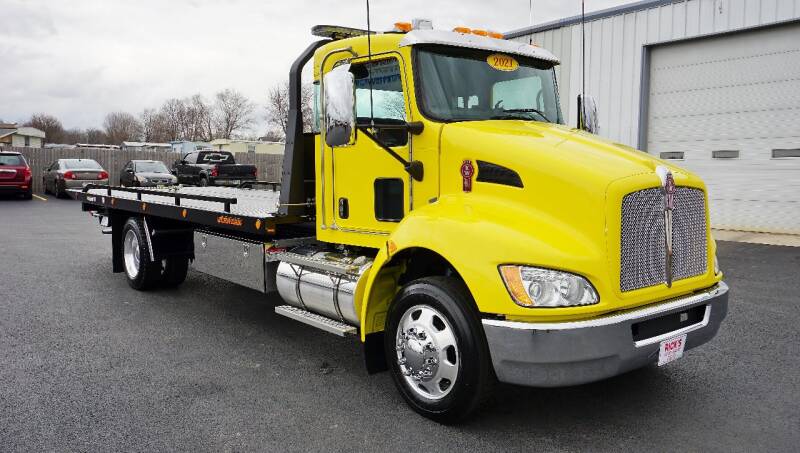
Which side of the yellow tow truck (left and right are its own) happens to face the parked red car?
back

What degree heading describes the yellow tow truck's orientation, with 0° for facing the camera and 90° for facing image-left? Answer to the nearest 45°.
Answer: approximately 315°

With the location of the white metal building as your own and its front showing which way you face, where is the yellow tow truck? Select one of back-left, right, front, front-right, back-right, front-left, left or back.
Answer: front-left

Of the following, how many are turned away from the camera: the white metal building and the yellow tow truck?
0

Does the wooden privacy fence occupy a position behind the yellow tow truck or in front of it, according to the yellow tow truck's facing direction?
behind

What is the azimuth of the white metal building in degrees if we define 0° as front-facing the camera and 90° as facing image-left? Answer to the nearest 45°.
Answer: approximately 45°

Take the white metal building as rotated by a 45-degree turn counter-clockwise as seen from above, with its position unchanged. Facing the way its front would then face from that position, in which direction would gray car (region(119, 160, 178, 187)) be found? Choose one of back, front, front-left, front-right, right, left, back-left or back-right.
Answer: right

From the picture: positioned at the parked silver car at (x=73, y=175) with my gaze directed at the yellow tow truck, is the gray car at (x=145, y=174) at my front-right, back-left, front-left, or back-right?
front-left

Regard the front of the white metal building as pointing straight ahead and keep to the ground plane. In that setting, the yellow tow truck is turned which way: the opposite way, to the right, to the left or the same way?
to the left

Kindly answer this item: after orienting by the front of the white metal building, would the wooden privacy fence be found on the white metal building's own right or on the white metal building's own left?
on the white metal building's own right

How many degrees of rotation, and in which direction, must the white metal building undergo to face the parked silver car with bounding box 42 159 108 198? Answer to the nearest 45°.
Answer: approximately 45° to its right
